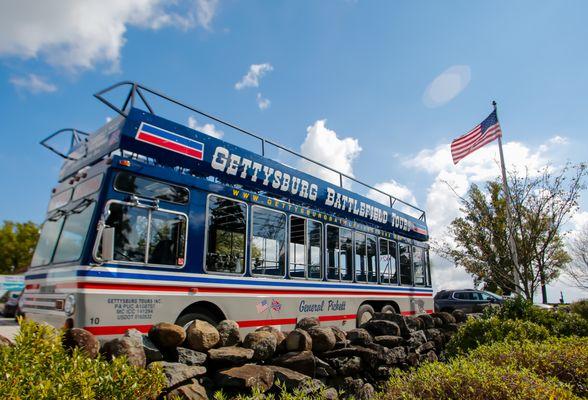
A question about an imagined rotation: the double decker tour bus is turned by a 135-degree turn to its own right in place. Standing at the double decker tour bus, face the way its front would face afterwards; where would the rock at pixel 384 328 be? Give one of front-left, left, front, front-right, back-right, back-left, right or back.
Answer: right

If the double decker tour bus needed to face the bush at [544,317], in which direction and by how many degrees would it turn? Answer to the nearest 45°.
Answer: approximately 135° to its left

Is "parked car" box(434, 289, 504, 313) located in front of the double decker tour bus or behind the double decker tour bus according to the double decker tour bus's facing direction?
behind

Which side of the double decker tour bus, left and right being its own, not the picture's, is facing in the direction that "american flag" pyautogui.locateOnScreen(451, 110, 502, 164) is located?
back

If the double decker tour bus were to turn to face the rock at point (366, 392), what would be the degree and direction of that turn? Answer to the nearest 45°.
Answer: approximately 45° to its left

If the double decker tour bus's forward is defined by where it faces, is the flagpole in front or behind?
behind

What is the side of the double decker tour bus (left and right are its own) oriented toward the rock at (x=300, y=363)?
left

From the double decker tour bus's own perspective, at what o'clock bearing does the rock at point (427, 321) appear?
The rock is roughly at 7 o'clock from the double decker tour bus.

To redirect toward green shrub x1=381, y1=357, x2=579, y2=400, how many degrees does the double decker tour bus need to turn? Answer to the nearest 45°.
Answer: approximately 90° to its left

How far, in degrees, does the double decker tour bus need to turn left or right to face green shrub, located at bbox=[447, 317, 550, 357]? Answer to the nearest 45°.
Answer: approximately 135° to its left

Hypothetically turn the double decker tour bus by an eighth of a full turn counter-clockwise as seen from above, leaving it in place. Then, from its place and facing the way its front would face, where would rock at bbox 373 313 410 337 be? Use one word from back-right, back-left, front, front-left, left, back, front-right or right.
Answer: left

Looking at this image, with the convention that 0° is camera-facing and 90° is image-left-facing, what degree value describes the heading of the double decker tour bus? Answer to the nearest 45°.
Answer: approximately 45°

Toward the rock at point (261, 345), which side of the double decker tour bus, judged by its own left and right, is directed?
left

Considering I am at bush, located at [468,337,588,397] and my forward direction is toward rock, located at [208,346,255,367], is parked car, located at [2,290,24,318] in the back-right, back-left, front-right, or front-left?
front-right

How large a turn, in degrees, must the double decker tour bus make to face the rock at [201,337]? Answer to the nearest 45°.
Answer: approximately 45° to its left
